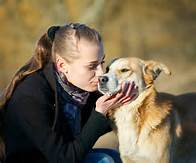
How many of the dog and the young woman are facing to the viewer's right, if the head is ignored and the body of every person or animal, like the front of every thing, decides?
1

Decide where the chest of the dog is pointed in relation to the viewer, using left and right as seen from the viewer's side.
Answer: facing the viewer and to the left of the viewer

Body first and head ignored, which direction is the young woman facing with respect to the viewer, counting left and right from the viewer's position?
facing to the right of the viewer

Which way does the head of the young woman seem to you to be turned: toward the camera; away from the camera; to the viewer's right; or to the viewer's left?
to the viewer's right

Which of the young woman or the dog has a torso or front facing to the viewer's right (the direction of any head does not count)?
the young woman
